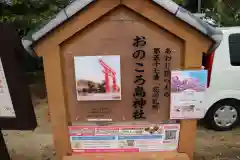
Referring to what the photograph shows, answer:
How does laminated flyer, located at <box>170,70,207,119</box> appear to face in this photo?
toward the camera

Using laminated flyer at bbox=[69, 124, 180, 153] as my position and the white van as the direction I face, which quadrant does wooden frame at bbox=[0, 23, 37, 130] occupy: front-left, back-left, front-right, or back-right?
back-left

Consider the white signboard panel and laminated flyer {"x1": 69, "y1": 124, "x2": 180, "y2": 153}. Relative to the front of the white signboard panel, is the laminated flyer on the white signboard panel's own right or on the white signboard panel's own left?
on the white signboard panel's own left

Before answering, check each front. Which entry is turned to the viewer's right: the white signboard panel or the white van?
the white van

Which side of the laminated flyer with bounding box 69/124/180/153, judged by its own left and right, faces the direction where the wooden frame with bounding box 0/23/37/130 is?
right

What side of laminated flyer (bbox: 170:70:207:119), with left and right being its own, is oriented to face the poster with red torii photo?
right

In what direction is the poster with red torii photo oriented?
toward the camera

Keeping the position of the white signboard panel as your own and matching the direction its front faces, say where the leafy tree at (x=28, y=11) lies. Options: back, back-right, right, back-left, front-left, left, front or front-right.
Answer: back

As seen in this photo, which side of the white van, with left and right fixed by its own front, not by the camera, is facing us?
right
